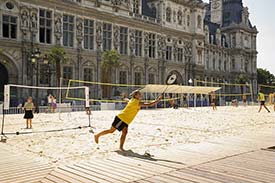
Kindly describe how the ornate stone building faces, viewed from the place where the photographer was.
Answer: facing the viewer and to the right of the viewer
